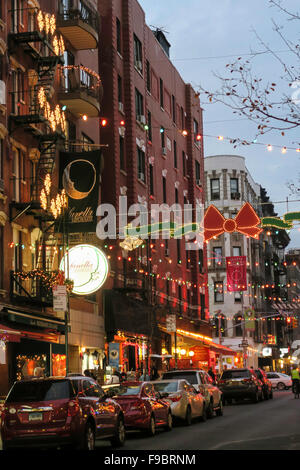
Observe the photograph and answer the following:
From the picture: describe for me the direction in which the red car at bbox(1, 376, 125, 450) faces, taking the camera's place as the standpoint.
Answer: facing away from the viewer and to the right of the viewer

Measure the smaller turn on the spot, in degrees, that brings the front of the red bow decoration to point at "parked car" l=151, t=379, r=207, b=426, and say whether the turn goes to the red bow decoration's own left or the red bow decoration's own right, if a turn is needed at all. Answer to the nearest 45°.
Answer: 0° — it already faces it

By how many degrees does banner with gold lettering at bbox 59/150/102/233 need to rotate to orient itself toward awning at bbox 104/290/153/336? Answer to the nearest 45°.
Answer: approximately 180°

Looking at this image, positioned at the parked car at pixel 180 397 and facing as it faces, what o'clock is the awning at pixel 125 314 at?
The awning is roughly at 10 o'clock from the parked car.

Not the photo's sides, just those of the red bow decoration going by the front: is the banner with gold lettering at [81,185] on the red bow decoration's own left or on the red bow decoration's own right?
on the red bow decoration's own right

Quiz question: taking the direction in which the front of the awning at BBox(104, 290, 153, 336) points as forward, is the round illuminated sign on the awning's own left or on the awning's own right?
on the awning's own right

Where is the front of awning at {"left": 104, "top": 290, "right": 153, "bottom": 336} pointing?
to the viewer's right
